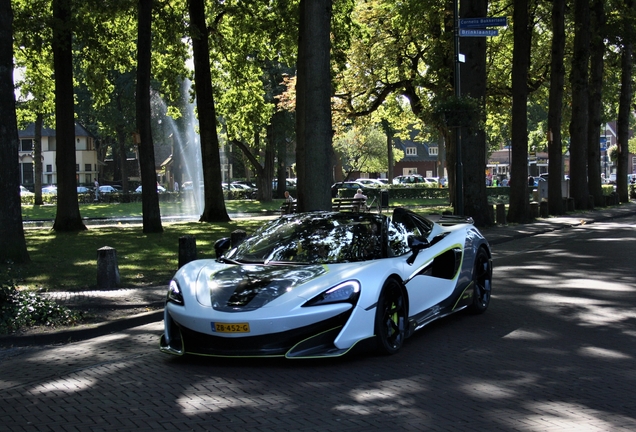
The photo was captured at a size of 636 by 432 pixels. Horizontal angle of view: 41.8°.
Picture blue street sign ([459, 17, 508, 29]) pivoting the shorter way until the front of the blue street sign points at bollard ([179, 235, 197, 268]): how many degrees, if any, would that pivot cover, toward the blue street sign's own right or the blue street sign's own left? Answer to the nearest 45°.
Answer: approximately 45° to the blue street sign's own right

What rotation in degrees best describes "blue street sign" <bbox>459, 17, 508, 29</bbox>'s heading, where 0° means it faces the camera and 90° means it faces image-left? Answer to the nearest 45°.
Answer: approximately 0°

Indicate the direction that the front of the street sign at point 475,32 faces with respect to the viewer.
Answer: facing the viewer

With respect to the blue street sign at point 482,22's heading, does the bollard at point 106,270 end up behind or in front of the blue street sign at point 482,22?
in front

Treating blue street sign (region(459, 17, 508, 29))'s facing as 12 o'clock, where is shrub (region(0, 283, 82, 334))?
The shrub is roughly at 1 o'clock from the blue street sign.

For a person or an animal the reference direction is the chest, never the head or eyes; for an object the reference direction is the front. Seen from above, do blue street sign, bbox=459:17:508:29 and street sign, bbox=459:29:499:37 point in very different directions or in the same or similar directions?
same or similar directions

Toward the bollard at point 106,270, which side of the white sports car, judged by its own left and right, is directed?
right

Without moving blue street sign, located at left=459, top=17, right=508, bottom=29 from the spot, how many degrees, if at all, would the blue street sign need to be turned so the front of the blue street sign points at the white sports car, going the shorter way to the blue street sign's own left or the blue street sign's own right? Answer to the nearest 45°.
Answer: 0° — it already faces it

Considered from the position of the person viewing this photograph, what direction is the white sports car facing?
facing the viewer and to the left of the viewer

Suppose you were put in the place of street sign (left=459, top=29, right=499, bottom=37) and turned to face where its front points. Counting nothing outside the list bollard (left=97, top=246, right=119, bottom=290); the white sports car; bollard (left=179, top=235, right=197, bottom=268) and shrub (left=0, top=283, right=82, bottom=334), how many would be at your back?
0

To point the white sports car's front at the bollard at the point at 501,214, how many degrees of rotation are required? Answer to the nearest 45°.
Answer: approximately 135° to its right

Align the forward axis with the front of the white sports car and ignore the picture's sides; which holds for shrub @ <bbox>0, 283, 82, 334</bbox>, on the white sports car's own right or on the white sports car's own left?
on the white sports car's own right
